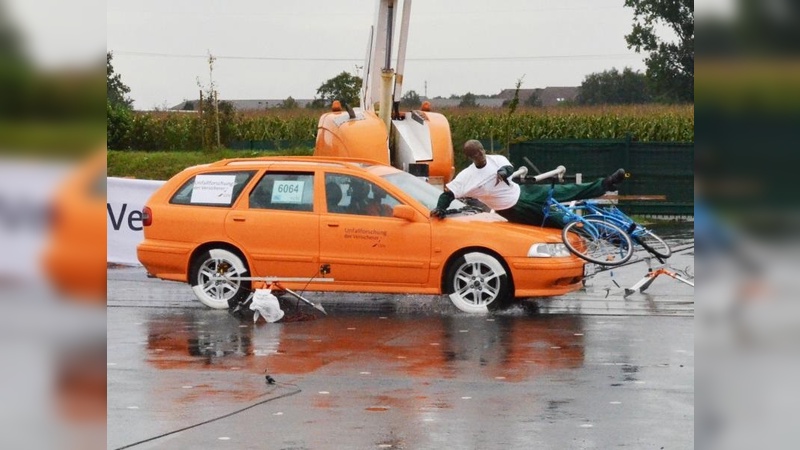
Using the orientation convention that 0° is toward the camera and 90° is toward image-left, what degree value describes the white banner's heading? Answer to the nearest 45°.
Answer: approximately 0°

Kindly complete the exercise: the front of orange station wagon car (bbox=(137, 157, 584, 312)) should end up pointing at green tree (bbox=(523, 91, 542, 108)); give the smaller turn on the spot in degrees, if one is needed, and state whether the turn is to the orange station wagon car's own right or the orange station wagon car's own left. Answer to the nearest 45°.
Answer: approximately 90° to the orange station wagon car's own left

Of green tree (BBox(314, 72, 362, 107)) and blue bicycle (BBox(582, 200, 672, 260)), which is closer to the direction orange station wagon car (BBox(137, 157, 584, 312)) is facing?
the blue bicycle

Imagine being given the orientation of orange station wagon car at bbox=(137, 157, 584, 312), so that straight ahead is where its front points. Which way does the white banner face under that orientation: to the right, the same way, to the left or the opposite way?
to the right

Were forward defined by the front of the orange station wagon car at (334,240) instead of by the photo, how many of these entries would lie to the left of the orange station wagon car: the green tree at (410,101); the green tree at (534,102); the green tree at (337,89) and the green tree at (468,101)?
4

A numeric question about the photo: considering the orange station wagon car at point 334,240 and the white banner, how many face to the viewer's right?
1

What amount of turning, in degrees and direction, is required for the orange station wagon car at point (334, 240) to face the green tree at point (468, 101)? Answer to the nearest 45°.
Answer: approximately 90° to its left

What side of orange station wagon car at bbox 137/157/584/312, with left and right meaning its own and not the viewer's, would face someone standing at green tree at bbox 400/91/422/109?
left

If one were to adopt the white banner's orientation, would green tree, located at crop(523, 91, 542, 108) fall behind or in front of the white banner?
behind

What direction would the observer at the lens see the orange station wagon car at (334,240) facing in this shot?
facing to the right of the viewer

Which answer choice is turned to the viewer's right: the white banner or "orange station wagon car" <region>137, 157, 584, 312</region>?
the orange station wagon car
